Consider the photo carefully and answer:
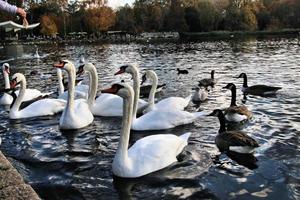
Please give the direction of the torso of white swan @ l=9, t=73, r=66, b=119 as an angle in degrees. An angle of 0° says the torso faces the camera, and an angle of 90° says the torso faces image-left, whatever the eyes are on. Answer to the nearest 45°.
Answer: approximately 90°

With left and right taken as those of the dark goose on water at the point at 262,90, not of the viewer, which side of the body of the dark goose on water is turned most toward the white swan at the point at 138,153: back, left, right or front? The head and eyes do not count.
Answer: left

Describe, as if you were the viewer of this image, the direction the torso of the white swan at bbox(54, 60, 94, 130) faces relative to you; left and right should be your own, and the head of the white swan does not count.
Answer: facing the viewer and to the left of the viewer

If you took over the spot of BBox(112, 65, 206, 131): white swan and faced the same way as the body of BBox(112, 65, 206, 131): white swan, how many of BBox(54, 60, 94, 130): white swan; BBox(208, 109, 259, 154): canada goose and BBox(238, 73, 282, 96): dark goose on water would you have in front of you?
1

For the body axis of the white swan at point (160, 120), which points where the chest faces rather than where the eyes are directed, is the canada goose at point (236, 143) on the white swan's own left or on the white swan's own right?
on the white swan's own left

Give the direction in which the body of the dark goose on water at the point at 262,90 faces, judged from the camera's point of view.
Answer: to the viewer's left

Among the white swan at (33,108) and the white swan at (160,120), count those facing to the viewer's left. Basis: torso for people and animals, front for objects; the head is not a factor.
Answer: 2

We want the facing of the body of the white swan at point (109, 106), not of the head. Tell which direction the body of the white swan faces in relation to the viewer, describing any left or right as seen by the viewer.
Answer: facing to the left of the viewer

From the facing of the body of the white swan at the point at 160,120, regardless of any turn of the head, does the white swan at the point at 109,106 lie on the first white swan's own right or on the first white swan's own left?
on the first white swan's own right

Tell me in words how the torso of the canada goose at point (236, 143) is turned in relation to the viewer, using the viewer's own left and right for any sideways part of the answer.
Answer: facing to the left of the viewer

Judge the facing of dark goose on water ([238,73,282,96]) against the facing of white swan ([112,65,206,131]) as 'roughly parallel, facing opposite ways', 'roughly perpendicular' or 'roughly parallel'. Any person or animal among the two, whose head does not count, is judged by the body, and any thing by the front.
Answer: roughly parallel

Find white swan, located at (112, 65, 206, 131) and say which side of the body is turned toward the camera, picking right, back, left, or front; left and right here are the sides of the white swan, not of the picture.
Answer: left
